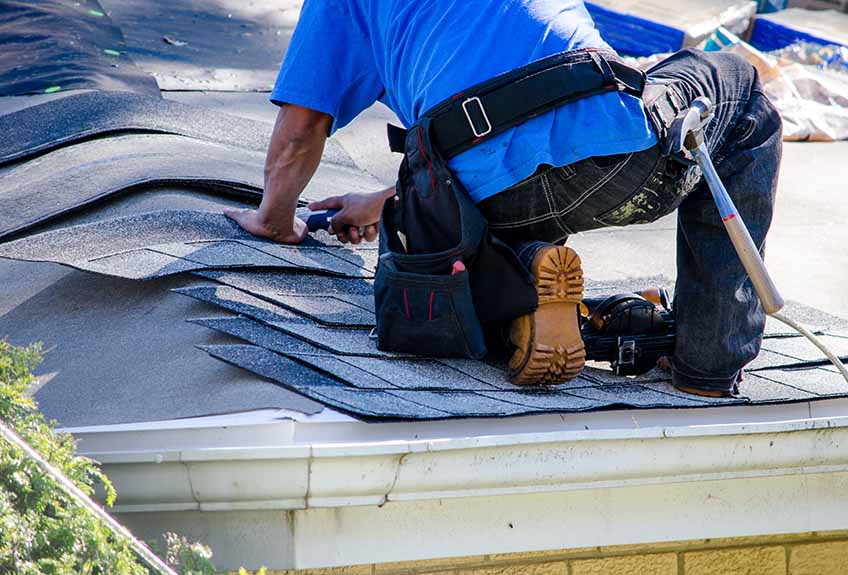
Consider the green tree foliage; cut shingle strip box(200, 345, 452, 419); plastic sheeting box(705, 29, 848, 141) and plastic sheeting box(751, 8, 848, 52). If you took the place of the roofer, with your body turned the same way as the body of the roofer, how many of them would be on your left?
2

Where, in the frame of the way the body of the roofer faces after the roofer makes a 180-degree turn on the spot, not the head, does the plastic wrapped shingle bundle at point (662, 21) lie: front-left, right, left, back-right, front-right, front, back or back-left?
back-left

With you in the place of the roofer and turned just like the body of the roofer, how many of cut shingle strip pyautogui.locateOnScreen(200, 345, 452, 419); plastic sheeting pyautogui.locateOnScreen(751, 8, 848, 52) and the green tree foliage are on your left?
2

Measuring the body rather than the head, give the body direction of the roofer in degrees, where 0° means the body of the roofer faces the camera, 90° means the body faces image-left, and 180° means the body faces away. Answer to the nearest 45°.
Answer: approximately 135°

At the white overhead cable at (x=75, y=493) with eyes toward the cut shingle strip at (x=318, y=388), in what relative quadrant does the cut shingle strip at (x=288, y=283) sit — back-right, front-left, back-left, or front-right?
front-left

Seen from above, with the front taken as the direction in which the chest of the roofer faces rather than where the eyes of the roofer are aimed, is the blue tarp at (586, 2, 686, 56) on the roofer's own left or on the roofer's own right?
on the roofer's own right

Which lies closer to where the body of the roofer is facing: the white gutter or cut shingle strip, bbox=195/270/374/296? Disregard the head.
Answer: the cut shingle strip

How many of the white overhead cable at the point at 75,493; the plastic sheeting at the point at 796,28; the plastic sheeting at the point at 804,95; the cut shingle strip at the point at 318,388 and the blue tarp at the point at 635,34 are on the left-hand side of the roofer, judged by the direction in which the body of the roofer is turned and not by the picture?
2

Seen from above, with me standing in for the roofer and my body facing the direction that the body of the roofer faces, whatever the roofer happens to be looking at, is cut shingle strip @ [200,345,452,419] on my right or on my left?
on my left

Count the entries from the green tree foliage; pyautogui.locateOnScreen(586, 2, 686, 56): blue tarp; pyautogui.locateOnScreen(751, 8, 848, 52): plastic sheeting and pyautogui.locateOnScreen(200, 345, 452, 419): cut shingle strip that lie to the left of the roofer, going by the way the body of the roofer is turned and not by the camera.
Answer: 2

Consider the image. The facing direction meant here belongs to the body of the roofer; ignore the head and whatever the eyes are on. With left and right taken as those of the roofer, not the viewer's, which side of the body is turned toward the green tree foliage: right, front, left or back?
left

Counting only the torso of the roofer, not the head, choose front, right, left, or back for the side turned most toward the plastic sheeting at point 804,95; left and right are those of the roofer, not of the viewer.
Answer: right

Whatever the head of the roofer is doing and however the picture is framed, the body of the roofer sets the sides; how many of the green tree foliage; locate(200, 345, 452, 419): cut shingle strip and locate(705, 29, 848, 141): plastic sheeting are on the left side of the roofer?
2

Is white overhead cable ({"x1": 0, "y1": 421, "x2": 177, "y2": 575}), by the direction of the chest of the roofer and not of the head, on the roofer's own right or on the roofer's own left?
on the roofer's own left
